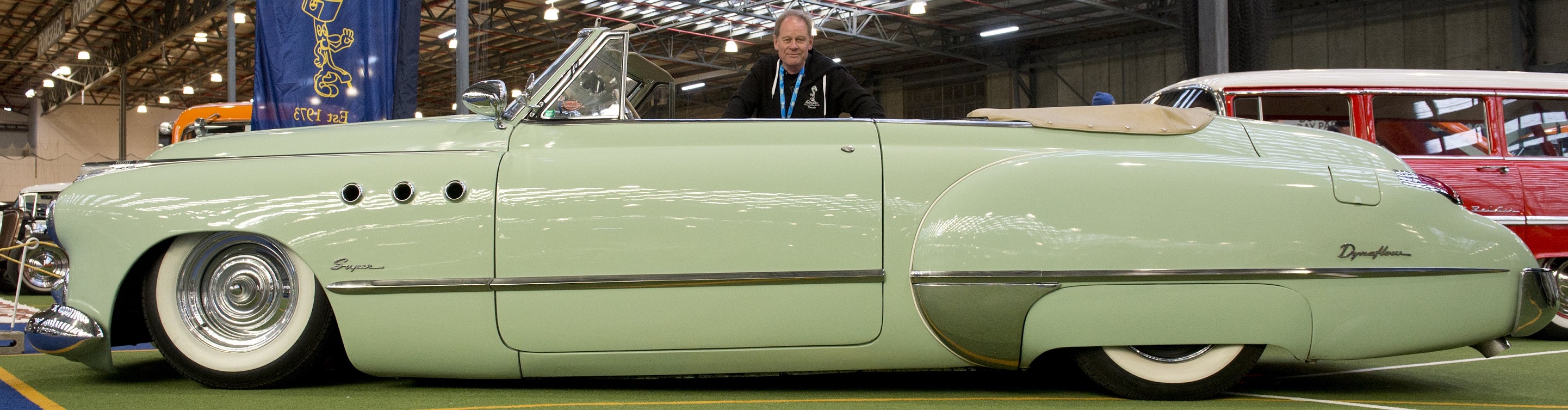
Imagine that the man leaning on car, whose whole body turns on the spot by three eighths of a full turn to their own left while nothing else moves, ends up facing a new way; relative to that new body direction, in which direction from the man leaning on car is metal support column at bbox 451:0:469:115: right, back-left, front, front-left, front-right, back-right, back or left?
left

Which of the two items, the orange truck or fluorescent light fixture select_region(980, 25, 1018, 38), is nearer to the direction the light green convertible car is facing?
the orange truck

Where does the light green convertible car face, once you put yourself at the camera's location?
facing to the left of the viewer

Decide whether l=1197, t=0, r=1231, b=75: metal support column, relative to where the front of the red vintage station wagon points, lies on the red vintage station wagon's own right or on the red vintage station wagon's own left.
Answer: on the red vintage station wagon's own right

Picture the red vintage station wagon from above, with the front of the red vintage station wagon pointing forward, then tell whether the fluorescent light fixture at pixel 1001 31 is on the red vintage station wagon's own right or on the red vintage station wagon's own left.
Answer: on the red vintage station wagon's own right

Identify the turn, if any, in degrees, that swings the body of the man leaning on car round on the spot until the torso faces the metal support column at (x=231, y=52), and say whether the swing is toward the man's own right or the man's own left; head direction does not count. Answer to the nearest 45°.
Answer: approximately 135° to the man's own right

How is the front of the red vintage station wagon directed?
to the viewer's left
